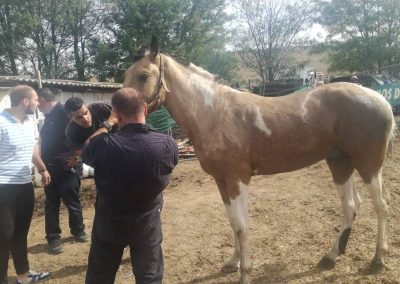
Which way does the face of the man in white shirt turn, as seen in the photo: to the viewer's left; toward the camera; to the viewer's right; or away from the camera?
to the viewer's right

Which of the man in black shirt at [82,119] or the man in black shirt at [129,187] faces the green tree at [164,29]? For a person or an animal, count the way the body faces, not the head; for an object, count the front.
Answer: the man in black shirt at [129,187]

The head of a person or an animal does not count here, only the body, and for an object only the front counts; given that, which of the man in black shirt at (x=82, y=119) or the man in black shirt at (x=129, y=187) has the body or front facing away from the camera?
the man in black shirt at (x=129, y=187)

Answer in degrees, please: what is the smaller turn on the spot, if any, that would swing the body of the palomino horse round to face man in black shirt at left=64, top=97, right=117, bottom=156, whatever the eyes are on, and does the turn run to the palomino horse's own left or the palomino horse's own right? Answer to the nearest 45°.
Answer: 0° — it already faces them

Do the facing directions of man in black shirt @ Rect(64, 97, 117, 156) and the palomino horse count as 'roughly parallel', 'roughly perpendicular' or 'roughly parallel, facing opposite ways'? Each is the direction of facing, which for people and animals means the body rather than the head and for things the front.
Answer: roughly parallel, facing opposite ways

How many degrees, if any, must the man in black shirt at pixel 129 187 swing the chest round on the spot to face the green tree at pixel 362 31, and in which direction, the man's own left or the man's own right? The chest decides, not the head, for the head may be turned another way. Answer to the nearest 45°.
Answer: approximately 45° to the man's own right

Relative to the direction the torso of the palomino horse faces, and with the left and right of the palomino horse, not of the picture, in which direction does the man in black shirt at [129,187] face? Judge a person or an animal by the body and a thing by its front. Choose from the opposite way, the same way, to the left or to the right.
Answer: to the right

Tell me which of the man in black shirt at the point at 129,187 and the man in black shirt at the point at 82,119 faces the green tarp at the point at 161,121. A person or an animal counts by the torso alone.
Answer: the man in black shirt at the point at 129,187

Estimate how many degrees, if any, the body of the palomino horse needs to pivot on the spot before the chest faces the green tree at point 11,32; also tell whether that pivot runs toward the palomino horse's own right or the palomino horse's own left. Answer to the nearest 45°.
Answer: approximately 45° to the palomino horse's own right

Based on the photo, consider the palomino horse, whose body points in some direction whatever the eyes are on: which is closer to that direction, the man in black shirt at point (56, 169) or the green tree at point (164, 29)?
the man in black shirt

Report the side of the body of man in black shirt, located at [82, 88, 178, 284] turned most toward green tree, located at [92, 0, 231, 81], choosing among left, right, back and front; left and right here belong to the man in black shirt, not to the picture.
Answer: front

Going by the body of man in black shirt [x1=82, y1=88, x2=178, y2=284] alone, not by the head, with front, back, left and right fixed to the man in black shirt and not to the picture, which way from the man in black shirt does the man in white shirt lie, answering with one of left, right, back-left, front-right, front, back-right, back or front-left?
front-left

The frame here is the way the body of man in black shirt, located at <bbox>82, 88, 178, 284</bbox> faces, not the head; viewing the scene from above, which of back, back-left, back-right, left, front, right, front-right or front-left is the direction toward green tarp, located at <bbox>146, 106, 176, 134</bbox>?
front

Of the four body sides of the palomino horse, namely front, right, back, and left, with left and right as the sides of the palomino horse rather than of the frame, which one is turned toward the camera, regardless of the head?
left

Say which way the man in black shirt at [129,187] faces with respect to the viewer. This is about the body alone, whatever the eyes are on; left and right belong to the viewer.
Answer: facing away from the viewer

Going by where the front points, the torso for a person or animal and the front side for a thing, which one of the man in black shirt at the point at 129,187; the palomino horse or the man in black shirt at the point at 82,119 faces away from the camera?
the man in black shirt at the point at 129,187
